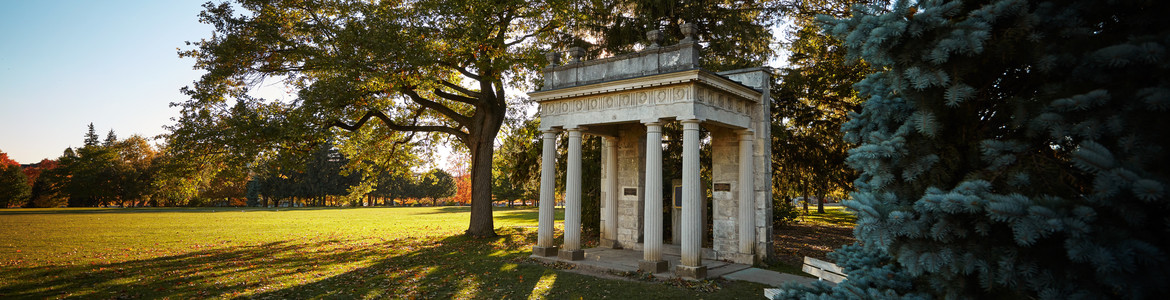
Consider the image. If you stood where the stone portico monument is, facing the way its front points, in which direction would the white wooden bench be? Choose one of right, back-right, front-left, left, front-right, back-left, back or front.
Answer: front-left

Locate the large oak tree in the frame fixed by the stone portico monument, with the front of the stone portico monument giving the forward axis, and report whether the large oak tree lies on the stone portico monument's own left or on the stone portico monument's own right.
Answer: on the stone portico monument's own right

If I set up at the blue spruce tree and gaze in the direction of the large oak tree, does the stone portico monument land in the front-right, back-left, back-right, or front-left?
front-right

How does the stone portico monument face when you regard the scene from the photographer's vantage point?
facing the viewer and to the left of the viewer

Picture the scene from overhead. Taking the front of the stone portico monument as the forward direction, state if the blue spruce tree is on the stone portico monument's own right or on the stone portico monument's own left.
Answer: on the stone portico monument's own left
